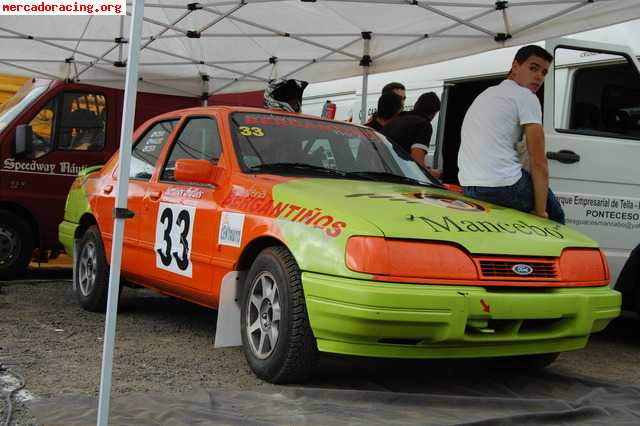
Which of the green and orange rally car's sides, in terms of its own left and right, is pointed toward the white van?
left

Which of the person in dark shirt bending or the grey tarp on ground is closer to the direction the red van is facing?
the grey tarp on ground

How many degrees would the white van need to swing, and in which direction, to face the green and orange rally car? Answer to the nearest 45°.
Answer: approximately 90° to its right

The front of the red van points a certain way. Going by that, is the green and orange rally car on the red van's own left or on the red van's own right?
on the red van's own left

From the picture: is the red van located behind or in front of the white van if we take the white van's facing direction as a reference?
behind

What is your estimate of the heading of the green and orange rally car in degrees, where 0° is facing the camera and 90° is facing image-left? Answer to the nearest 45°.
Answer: approximately 315°

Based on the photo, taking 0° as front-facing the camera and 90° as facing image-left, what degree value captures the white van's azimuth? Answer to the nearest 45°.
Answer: approximately 315°

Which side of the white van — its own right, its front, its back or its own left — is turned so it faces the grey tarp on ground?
right
